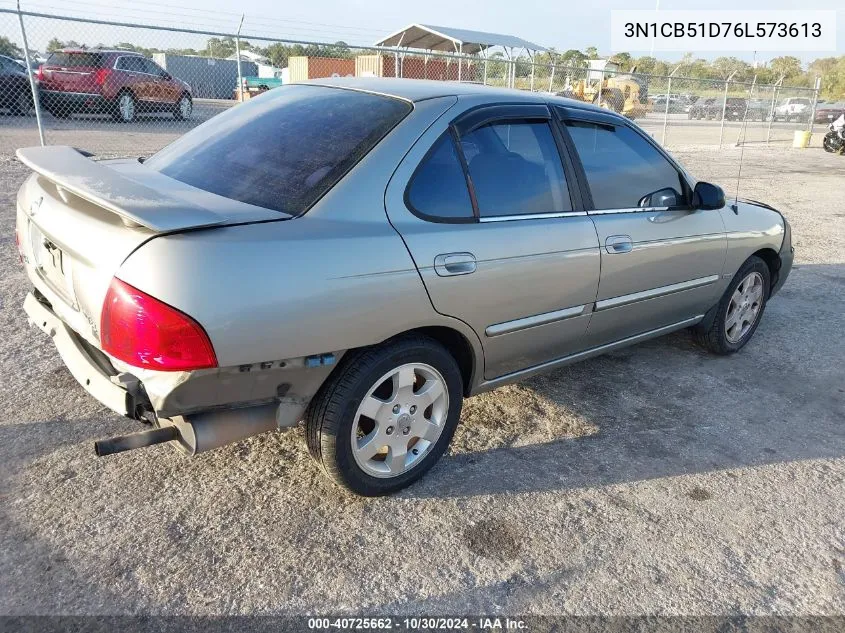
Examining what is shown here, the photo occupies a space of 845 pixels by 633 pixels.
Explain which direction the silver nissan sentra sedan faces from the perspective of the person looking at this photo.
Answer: facing away from the viewer and to the right of the viewer

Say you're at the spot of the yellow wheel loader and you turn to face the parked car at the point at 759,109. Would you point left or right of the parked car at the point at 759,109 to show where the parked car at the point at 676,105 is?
left

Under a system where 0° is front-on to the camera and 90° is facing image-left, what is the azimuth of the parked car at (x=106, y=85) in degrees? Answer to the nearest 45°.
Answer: approximately 225°

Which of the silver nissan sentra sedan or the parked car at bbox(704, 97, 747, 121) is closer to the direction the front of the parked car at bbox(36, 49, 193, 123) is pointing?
the parked car

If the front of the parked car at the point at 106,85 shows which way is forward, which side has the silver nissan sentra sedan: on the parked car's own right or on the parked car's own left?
on the parked car's own right

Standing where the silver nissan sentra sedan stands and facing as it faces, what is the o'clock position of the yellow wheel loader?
The yellow wheel loader is roughly at 11 o'clock from the silver nissan sentra sedan.
